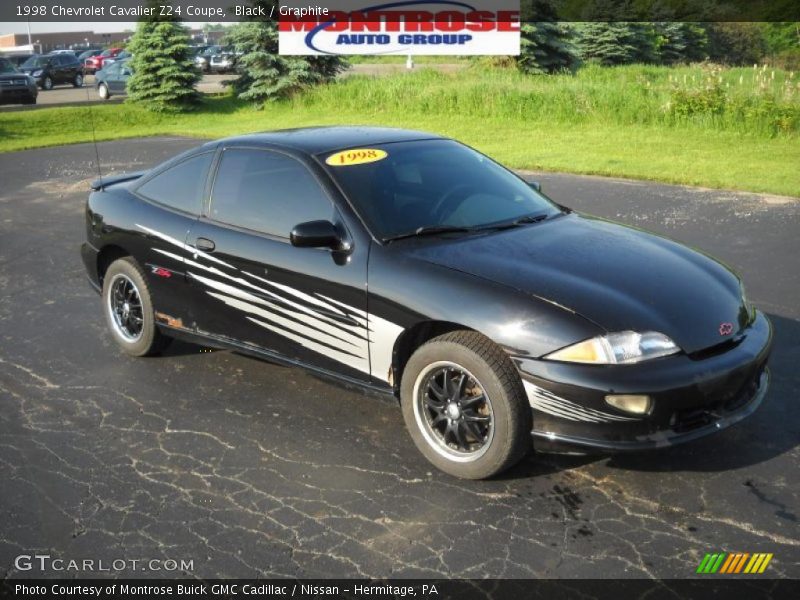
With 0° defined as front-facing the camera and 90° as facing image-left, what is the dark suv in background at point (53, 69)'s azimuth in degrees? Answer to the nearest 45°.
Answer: approximately 45°

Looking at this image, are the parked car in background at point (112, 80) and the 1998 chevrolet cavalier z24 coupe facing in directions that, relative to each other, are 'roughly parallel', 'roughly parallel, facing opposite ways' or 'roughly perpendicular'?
roughly perpendicular

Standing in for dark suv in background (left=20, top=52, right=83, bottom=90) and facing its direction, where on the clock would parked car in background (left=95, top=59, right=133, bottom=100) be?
The parked car in background is roughly at 10 o'clock from the dark suv in background.

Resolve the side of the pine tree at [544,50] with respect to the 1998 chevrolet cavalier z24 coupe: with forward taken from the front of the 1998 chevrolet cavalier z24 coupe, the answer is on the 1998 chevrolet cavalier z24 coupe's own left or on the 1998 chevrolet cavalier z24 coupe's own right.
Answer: on the 1998 chevrolet cavalier z24 coupe's own left

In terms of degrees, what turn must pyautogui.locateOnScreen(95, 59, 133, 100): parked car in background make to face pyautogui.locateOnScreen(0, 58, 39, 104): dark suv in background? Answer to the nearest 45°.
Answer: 0° — it already faces it

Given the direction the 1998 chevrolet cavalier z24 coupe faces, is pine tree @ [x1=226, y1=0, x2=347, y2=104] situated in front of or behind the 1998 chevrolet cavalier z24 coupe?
behind

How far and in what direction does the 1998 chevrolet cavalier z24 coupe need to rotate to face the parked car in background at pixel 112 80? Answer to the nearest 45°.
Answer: approximately 135° to its left
